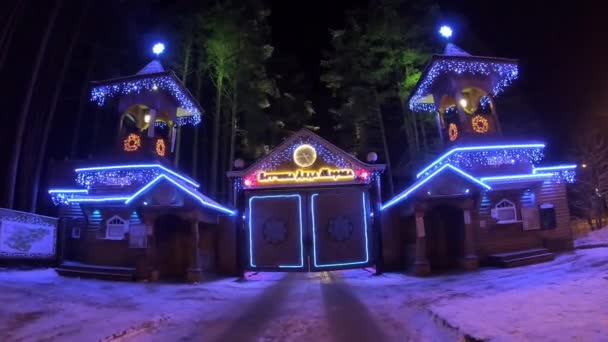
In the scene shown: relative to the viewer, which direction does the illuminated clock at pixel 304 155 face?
toward the camera

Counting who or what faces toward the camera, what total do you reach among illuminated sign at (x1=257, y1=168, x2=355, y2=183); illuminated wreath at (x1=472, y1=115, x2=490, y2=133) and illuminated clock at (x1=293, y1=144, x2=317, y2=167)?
3

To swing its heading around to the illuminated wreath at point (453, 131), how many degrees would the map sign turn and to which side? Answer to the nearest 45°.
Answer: approximately 45° to its left

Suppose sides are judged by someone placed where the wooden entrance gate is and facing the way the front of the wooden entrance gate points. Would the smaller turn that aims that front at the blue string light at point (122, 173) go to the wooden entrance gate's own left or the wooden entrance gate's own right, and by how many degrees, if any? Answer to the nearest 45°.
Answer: approximately 90° to the wooden entrance gate's own right

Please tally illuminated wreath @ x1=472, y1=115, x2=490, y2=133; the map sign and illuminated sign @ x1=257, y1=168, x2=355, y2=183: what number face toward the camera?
3

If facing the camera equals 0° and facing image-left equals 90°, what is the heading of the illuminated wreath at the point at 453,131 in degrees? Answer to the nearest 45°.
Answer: approximately 45°

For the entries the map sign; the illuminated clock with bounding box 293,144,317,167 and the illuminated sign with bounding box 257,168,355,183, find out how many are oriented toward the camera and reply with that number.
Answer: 3

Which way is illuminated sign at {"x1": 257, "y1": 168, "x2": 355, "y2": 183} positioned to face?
toward the camera

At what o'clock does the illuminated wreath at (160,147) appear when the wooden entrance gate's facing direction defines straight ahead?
The illuminated wreath is roughly at 3 o'clock from the wooden entrance gate.

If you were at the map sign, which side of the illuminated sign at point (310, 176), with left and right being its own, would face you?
right

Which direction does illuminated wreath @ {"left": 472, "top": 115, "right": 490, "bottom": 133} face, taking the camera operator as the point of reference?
facing the viewer

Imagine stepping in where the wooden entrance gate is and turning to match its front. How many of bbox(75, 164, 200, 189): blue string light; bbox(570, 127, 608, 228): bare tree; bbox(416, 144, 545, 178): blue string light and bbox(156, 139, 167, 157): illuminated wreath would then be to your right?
2

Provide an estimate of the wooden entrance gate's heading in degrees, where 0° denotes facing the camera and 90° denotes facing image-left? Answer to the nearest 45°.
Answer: approximately 0°

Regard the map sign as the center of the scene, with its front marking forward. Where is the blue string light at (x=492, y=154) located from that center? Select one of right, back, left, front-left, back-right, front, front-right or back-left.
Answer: front-left

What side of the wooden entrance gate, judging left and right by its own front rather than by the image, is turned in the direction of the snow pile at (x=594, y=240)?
left
